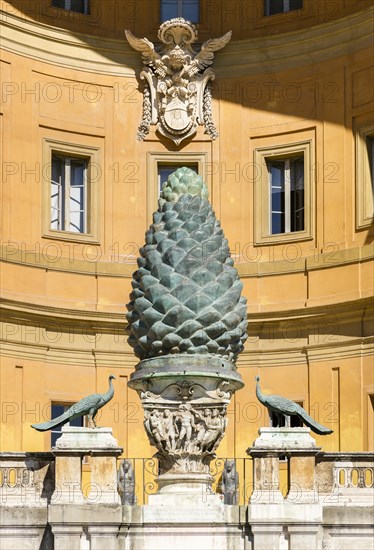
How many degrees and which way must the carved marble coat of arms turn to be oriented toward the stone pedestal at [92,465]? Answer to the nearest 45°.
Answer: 0° — it already faces it

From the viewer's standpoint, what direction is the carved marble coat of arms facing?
toward the camera

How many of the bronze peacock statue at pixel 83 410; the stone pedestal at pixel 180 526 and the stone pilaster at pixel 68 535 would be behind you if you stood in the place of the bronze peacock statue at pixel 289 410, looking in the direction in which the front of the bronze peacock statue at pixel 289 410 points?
0

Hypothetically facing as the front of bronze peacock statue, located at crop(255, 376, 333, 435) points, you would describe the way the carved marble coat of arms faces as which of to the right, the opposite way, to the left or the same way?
to the left

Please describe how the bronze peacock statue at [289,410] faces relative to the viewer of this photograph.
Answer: facing to the left of the viewer

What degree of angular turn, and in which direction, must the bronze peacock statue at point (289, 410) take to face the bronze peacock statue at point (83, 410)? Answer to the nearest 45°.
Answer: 0° — it already faces it

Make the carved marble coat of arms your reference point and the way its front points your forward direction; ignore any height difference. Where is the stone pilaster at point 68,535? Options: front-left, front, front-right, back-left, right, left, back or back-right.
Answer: front

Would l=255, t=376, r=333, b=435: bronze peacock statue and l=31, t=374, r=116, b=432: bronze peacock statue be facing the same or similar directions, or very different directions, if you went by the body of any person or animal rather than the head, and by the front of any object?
very different directions

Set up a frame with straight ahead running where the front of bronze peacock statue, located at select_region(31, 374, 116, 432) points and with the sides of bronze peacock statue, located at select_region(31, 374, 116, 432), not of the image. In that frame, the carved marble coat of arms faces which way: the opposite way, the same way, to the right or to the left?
to the right

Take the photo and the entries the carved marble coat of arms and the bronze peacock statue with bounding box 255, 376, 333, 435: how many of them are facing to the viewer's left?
1

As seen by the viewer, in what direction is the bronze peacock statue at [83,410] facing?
to the viewer's right

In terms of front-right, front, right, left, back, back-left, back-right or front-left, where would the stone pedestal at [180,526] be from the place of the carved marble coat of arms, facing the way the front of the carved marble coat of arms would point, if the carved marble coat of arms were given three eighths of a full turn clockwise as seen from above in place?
back-left

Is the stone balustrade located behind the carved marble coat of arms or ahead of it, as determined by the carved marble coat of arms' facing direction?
ahead

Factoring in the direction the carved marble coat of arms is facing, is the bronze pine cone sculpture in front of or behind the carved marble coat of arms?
in front

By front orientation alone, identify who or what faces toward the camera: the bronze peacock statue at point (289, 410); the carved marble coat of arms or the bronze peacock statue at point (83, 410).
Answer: the carved marble coat of arms

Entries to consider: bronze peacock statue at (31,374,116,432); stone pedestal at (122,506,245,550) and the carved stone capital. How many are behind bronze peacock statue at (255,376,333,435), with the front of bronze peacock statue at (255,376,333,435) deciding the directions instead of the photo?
0

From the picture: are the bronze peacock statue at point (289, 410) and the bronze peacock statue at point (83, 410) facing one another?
yes
